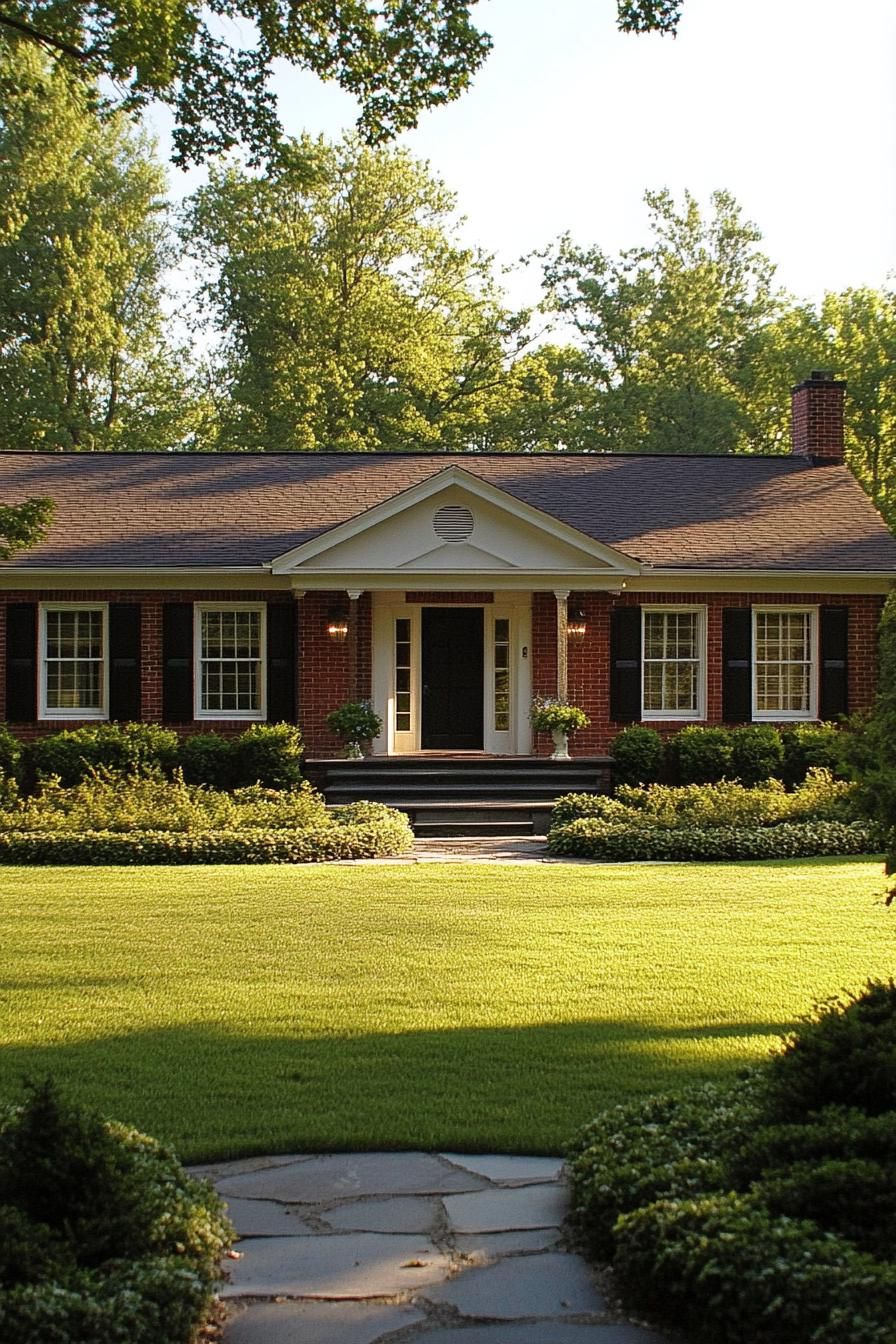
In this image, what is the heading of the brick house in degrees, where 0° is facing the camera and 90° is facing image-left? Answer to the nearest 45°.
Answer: approximately 0°

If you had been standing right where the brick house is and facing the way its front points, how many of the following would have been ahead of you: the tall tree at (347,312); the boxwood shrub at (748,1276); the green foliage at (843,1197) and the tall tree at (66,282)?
2

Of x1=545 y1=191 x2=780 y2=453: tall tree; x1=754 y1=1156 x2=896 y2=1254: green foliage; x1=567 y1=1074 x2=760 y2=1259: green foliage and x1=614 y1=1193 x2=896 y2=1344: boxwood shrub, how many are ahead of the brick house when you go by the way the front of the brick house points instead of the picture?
3

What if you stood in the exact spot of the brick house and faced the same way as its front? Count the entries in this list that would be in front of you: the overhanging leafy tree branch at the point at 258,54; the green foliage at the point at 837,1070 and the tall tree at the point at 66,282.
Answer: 2

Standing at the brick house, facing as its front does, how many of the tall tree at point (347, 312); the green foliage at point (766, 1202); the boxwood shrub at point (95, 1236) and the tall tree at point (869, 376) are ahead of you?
2

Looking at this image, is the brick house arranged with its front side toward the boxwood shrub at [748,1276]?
yes

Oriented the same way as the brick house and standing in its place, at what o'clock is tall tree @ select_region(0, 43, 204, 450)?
The tall tree is roughly at 5 o'clock from the brick house.

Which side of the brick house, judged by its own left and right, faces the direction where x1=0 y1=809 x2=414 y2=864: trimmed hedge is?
front

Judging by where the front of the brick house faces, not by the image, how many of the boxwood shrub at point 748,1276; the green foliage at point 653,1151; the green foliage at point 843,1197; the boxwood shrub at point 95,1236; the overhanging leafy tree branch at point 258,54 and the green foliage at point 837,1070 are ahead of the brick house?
6

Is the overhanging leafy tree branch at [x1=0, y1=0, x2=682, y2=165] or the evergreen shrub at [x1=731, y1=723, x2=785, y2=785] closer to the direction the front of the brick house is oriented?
the overhanging leafy tree branch

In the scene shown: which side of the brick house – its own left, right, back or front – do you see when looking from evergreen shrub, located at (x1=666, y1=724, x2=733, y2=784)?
front

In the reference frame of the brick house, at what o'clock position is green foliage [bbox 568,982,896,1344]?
The green foliage is roughly at 12 o'clock from the brick house.

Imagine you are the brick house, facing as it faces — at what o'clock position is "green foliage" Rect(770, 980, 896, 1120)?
The green foliage is roughly at 12 o'clock from the brick house.
